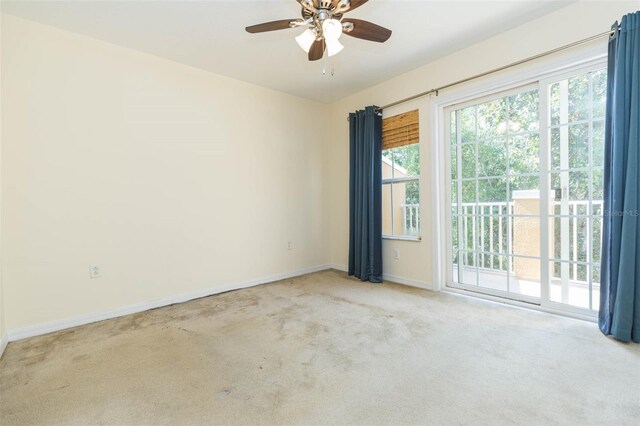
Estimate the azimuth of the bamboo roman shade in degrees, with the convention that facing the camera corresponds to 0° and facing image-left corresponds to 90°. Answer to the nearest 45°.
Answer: approximately 45°

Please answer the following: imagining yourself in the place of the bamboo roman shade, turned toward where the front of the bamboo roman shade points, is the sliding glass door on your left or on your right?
on your left

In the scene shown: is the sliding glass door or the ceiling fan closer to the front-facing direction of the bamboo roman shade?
the ceiling fan

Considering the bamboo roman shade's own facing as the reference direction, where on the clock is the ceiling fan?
The ceiling fan is roughly at 11 o'clock from the bamboo roman shade.

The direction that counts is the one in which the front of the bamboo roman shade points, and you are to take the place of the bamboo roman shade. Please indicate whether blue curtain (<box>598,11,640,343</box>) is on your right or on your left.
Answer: on your left
